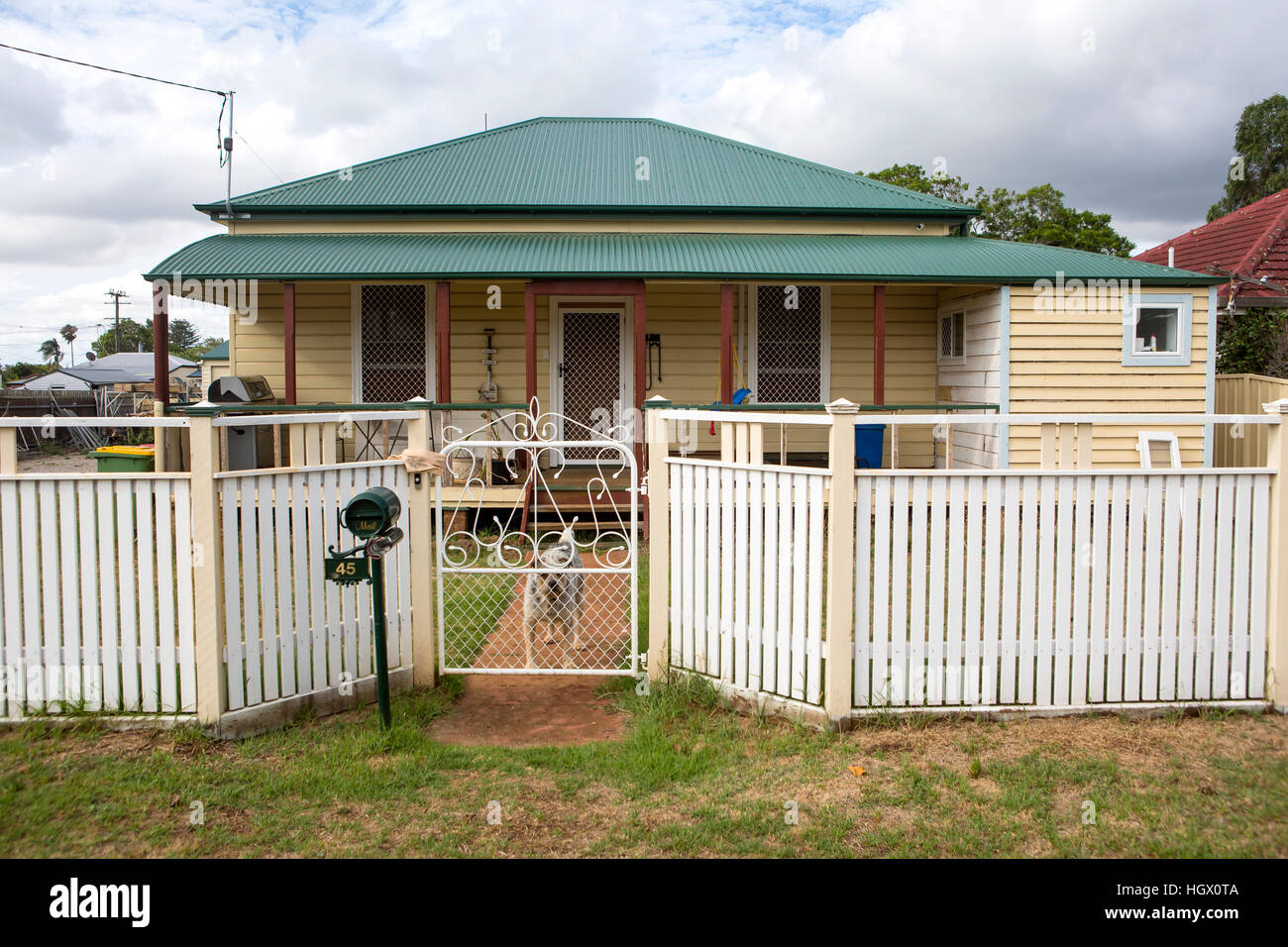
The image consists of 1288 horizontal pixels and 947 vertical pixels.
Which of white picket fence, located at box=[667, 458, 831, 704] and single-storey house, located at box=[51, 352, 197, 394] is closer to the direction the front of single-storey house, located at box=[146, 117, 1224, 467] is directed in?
the white picket fence

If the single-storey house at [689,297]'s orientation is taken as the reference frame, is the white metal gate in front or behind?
in front

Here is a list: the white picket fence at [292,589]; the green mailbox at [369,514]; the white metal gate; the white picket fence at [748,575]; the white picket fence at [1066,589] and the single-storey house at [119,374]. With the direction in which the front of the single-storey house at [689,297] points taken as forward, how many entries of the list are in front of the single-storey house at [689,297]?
5

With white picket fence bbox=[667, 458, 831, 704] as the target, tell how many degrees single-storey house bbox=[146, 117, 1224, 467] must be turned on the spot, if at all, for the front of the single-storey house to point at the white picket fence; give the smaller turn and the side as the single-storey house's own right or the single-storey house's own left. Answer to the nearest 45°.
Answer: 0° — it already faces it

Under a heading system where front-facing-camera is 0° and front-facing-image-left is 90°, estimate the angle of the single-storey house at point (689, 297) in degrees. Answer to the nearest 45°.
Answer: approximately 0°

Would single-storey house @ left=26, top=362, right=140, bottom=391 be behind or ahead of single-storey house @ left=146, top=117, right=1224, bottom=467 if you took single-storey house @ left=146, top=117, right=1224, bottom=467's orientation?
behind

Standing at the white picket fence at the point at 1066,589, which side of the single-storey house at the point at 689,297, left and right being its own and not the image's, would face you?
front

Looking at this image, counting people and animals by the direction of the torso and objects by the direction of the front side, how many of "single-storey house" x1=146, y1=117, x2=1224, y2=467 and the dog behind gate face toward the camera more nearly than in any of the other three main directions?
2

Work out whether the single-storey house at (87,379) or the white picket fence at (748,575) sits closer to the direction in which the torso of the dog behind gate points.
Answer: the white picket fence

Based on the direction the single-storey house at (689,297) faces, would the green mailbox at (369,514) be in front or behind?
in front
